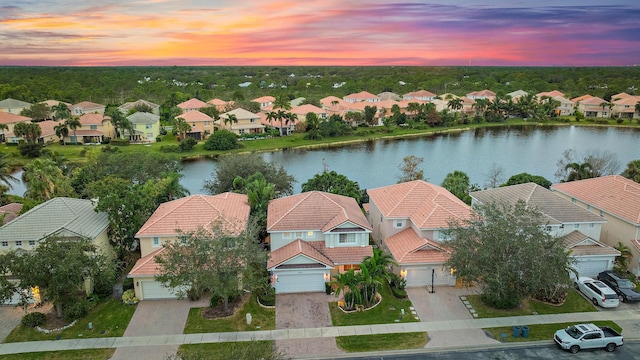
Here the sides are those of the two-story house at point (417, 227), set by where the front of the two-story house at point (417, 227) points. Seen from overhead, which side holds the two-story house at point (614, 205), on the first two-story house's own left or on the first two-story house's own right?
on the first two-story house's own left

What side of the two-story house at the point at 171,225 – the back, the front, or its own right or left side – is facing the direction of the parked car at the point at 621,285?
left

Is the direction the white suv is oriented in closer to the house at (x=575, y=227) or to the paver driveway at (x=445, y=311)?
the house

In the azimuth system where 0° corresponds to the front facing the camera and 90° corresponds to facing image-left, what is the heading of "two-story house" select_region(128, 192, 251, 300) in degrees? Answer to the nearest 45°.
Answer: approximately 0°

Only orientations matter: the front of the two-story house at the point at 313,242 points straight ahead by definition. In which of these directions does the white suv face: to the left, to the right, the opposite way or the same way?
the opposite way

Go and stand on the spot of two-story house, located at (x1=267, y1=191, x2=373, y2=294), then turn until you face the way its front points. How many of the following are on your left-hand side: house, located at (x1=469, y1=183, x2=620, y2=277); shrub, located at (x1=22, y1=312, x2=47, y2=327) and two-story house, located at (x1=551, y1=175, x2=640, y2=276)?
2

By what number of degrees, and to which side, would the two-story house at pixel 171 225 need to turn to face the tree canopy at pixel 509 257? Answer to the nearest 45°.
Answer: approximately 45° to its left

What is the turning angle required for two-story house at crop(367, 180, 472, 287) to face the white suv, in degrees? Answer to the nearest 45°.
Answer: approximately 90° to its left
